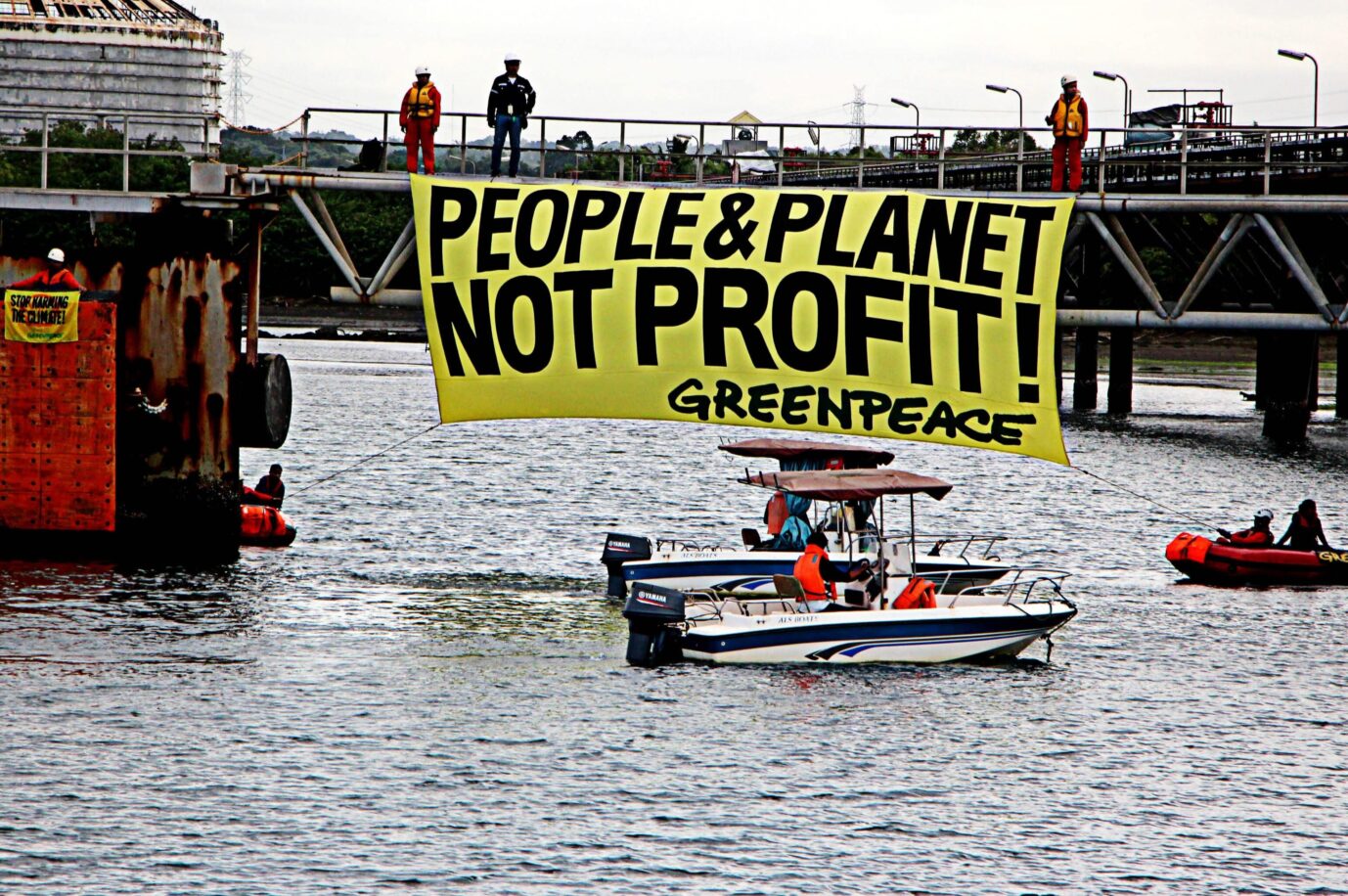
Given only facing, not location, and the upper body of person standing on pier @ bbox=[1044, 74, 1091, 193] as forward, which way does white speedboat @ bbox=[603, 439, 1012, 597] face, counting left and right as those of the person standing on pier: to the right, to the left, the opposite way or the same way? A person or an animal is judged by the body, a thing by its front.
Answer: to the left

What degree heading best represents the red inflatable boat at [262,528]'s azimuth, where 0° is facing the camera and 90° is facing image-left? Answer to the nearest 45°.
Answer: approximately 270°

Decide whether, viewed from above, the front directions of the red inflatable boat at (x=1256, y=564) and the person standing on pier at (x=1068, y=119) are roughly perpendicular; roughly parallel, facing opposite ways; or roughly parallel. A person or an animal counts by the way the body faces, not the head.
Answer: roughly perpendicular

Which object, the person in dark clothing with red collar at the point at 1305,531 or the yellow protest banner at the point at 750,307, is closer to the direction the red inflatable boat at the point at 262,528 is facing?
the person in dark clothing with red collar

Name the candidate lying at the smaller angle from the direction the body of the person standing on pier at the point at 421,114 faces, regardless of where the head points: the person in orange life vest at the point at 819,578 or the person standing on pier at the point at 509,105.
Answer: the person in orange life vest

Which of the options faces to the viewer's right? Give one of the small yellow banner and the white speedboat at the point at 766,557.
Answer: the white speedboat

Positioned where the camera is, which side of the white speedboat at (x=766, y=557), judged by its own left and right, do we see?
right

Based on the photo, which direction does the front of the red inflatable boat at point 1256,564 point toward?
to the viewer's left
